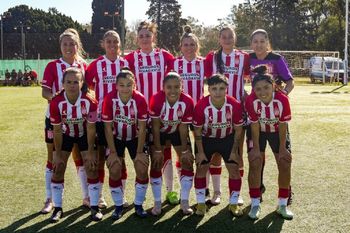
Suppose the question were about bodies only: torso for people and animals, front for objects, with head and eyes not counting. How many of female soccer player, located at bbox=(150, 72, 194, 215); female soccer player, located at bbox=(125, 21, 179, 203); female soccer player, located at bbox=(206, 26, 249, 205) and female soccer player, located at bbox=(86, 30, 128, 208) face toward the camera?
4

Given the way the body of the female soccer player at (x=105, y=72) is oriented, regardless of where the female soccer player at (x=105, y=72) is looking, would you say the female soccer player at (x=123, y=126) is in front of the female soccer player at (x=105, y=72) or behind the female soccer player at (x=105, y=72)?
in front

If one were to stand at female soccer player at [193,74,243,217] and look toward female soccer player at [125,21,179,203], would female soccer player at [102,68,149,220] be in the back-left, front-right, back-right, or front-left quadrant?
front-left

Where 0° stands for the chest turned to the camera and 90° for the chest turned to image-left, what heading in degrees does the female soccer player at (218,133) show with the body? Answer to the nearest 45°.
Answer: approximately 0°

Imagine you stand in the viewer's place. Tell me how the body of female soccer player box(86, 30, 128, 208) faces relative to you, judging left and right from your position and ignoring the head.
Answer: facing the viewer

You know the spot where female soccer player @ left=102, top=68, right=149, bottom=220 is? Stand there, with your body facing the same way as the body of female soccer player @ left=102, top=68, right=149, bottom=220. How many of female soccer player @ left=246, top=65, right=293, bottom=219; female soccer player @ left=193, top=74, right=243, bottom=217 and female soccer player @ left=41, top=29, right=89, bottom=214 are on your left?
2

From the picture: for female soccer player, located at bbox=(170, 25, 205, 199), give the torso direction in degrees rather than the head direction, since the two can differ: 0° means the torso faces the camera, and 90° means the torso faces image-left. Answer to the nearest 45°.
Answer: approximately 0°

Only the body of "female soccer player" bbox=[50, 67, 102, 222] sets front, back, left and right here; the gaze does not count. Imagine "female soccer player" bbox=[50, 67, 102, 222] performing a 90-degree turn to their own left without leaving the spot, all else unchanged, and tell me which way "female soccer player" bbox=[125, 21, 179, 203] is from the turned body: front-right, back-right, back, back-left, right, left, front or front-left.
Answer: front-left

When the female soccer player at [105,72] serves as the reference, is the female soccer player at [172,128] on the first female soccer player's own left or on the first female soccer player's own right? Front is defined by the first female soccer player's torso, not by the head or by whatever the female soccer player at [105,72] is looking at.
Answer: on the first female soccer player's own left

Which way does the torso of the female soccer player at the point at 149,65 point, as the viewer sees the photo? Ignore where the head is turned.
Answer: toward the camera
